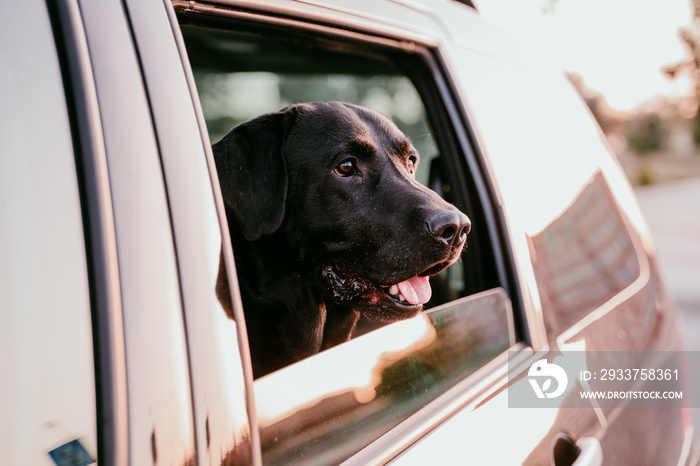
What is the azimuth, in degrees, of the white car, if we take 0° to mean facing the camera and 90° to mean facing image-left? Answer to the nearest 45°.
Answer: approximately 45°

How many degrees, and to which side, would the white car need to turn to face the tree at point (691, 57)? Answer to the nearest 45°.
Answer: approximately 180°

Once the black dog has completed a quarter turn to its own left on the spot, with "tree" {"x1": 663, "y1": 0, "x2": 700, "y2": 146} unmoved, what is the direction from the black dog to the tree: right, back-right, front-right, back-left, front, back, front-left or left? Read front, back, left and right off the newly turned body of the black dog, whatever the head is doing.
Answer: front
